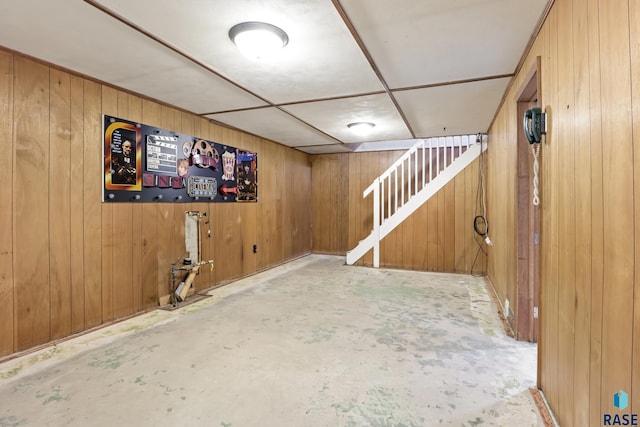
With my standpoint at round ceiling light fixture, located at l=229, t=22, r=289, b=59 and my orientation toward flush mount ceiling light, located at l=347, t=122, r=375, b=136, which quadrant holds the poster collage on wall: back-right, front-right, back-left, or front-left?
front-left

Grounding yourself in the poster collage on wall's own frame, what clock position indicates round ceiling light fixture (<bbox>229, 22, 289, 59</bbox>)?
The round ceiling light fixture is roughly at 1 o'clock from the poster collage on wall.

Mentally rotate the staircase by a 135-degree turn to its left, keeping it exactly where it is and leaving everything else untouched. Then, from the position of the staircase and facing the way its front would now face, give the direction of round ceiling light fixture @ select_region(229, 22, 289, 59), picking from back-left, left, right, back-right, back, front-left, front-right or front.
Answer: front-right

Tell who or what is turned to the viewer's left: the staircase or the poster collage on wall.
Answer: the staircase

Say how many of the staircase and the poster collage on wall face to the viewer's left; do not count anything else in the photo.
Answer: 1

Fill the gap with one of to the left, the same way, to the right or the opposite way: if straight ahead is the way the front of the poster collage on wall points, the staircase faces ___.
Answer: the opposite way

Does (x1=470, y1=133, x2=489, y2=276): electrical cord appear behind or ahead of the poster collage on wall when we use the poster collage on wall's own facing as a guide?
ahead

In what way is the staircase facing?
to the viewer's left

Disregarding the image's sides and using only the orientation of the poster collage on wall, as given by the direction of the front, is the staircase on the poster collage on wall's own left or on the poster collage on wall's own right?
on the poster collage on wall's own left

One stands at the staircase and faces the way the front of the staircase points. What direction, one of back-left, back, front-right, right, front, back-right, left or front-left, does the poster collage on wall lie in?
front-left

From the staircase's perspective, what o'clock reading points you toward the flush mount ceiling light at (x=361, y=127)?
The flush mount ceiling light is roughly at 10 o'clock from the staircase.

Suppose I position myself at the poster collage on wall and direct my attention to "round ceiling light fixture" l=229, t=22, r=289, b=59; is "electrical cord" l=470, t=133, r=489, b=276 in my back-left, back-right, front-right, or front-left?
front-left
